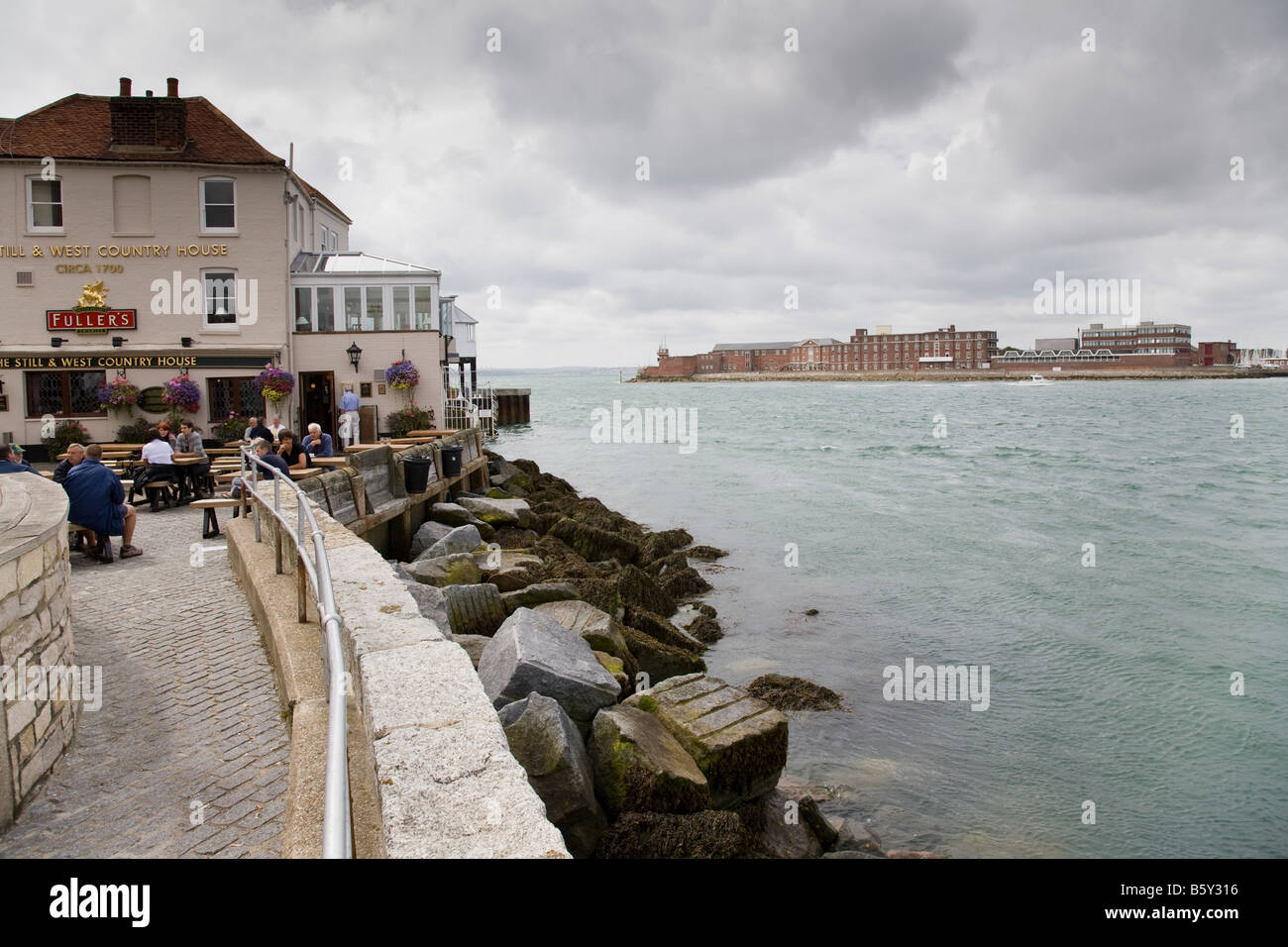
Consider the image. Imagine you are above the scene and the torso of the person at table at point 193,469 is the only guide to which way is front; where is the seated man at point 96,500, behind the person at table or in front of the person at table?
in front

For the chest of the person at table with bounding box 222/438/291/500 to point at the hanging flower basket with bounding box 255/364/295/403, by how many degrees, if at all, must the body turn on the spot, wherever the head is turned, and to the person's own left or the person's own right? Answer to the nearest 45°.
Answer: approximately 90° to the person's own right

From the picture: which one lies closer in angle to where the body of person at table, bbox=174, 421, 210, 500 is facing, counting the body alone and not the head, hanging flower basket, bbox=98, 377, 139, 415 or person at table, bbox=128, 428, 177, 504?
the person at table

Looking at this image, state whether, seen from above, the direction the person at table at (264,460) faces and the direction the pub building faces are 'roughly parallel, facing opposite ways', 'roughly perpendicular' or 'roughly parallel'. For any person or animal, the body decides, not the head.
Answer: roughly perpendicular

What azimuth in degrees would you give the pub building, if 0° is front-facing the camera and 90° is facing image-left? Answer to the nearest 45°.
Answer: approximately 0°

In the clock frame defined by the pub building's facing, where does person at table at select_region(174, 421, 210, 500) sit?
The person at table is roughly at 12 o'clock from the pub building.

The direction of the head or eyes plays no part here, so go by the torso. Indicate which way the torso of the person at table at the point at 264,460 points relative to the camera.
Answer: to the viewer's left

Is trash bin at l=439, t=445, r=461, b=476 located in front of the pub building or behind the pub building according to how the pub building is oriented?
in front

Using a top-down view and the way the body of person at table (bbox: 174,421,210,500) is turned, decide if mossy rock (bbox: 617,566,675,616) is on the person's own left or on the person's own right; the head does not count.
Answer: on the person's own left

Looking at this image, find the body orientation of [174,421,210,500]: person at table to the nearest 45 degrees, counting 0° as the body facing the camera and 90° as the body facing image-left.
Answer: approximately 45°

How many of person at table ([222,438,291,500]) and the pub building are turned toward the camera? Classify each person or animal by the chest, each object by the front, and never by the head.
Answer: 1

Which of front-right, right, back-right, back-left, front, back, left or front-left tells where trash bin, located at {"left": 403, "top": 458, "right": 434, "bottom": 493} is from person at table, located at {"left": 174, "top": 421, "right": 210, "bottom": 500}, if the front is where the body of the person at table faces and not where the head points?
left
